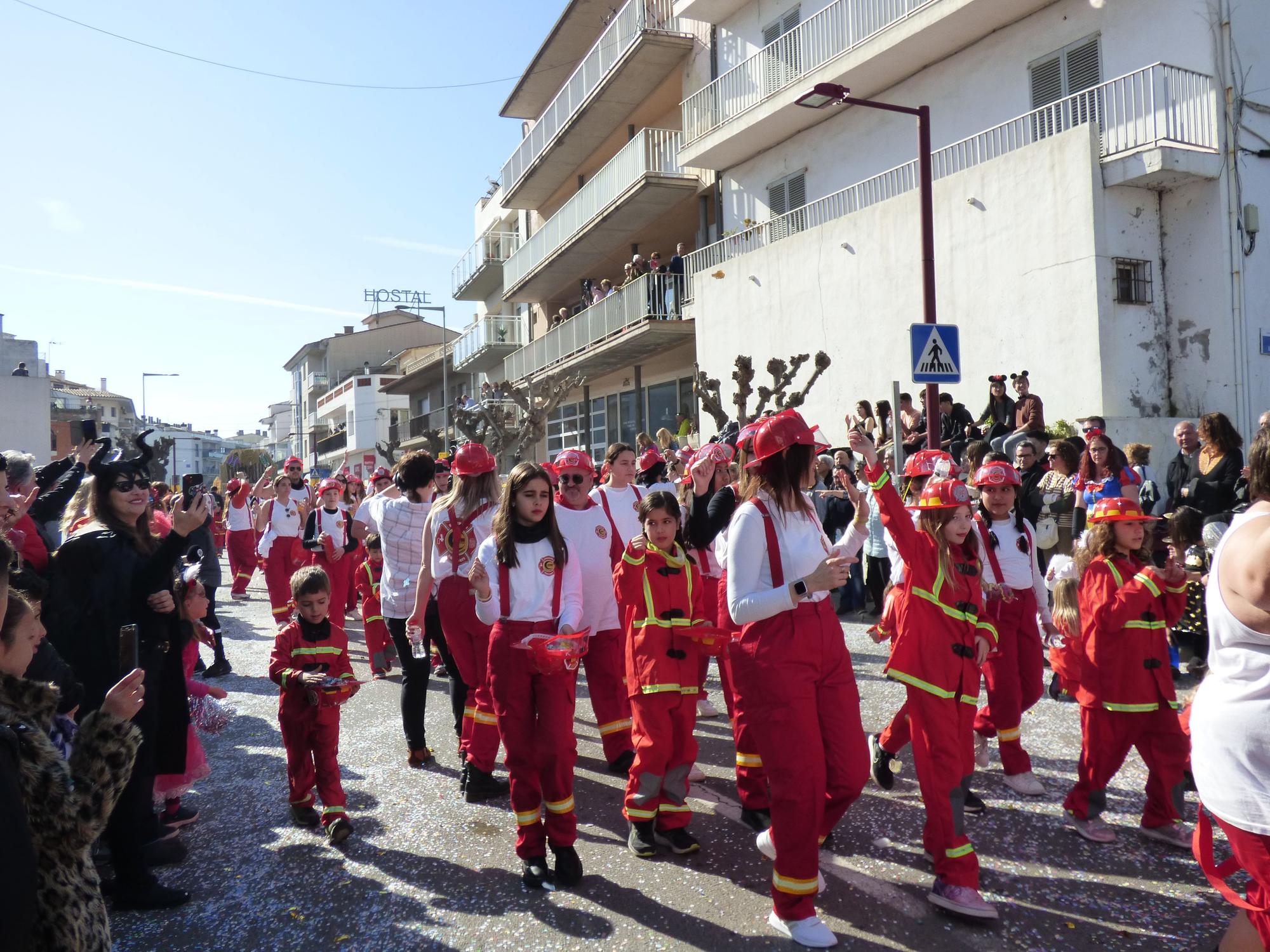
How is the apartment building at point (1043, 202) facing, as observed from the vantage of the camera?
facing the viewer and to the left of the viewer

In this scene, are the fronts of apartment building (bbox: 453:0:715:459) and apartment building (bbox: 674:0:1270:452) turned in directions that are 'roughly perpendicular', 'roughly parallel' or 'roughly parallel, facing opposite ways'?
roughly parallel

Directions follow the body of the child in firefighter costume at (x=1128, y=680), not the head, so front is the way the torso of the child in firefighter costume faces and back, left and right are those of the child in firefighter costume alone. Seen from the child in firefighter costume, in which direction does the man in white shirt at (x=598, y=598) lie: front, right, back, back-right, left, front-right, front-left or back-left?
back-right

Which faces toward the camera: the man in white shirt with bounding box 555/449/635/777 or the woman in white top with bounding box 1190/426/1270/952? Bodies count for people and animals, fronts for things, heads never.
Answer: the man in white shirt

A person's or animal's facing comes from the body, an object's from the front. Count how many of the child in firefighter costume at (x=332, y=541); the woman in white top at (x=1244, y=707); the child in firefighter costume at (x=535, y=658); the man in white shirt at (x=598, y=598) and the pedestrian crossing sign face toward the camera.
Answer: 4

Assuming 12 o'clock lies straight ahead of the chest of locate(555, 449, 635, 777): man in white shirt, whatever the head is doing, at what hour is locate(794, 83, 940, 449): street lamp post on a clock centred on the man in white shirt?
The street lamp post is roughly at 7 o'clock from the man in white shirt.

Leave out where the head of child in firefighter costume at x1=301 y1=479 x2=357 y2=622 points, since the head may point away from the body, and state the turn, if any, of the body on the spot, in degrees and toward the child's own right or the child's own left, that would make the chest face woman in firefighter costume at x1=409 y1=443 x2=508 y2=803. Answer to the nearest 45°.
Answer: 0° — they already face them

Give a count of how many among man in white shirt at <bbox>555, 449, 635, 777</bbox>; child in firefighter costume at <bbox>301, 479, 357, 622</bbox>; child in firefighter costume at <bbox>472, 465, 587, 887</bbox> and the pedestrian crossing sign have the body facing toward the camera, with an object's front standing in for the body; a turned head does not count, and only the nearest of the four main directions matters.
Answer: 4

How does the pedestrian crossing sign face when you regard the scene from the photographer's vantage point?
facing the viewer

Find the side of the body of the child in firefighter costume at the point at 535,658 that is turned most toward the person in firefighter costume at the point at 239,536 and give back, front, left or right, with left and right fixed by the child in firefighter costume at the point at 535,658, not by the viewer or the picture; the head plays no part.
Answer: back

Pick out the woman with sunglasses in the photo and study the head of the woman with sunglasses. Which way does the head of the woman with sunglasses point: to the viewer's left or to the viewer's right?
to the viewer's right

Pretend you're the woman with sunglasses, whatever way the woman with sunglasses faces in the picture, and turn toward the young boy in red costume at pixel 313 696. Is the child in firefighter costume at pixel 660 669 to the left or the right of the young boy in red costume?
right

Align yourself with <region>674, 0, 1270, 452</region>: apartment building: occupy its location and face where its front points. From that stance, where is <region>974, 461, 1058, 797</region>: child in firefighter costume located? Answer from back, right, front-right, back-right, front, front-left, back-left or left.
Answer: front-left

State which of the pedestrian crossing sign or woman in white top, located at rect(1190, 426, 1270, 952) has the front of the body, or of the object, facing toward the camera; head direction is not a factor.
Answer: the pedestrian crossing sign

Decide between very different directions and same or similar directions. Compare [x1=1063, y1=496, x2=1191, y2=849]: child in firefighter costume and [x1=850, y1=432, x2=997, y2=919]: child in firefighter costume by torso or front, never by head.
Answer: same or similar directions
